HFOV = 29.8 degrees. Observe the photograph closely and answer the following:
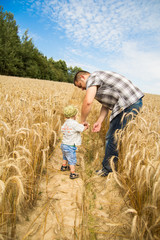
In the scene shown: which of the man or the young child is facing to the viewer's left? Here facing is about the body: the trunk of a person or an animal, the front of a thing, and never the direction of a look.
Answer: the man

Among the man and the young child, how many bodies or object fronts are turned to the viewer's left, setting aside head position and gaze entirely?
1

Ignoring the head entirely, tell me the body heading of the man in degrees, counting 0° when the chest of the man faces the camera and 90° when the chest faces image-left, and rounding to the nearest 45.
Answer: approximately 90°

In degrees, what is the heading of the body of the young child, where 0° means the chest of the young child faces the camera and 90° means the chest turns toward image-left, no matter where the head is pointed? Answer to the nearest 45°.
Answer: approximately 225°
